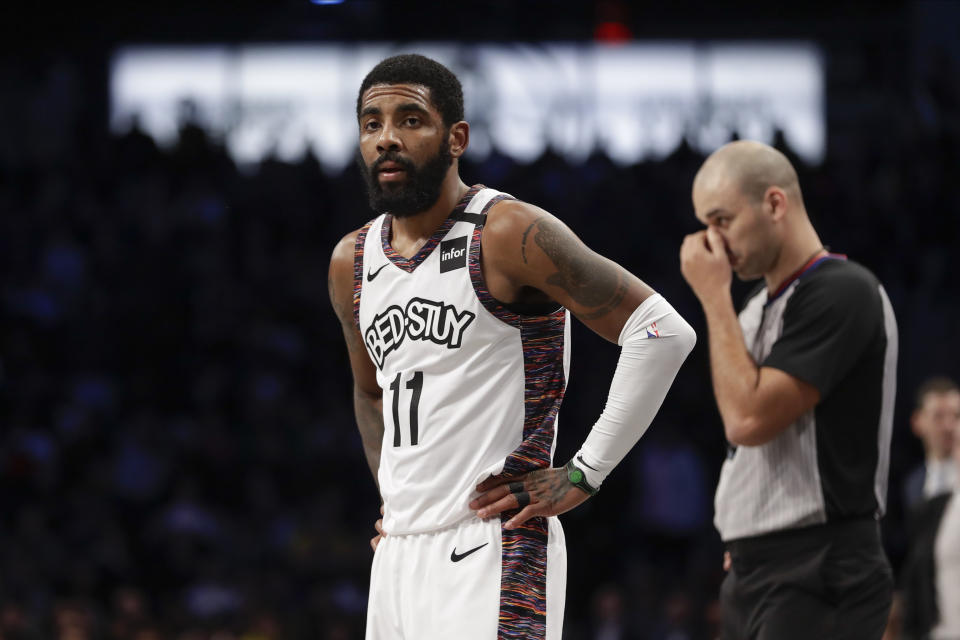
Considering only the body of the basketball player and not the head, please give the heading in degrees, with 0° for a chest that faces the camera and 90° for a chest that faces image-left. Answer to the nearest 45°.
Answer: approximately 45°

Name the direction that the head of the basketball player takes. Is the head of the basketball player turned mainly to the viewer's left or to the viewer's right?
to the viewer's left

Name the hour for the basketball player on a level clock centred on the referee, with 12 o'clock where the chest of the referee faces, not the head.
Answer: The basketball player is roughly at 11 o'clock from the referee.

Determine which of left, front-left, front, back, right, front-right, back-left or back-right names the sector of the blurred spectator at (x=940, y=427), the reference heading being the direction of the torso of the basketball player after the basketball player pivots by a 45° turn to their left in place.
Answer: back-left

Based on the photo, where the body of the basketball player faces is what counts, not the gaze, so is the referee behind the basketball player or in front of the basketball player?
behind

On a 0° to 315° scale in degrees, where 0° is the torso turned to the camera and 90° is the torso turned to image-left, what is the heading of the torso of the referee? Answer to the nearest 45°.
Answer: approximately 90°
